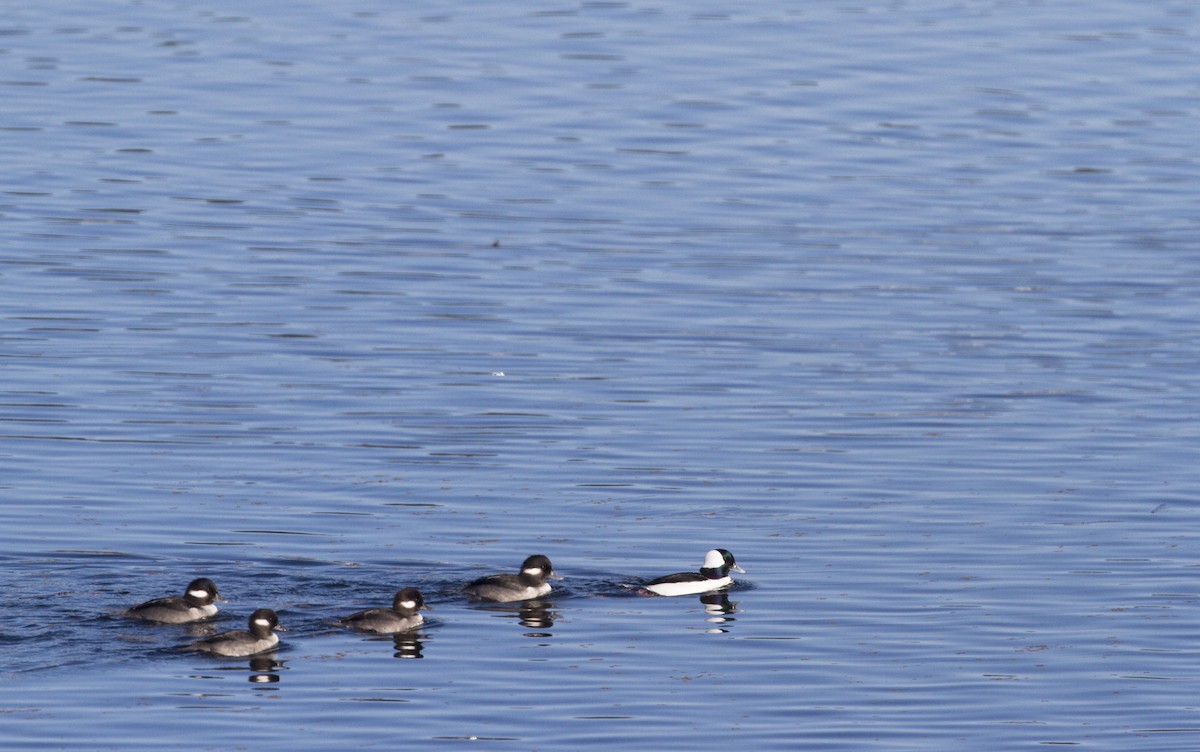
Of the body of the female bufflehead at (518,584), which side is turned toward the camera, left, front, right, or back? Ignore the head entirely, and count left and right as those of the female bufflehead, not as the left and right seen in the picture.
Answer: right

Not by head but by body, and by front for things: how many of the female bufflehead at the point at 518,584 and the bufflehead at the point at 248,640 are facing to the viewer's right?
2

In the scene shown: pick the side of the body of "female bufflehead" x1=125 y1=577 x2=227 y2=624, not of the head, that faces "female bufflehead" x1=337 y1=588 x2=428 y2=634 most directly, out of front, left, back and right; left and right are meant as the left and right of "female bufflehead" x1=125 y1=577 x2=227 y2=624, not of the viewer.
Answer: front

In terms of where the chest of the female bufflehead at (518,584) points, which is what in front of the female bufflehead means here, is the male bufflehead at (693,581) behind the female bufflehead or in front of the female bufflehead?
in front

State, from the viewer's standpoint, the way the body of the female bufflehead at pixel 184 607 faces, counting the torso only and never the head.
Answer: to the viewer's right

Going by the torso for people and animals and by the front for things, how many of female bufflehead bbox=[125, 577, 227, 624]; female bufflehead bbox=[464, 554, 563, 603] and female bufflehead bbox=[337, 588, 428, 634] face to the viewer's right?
3

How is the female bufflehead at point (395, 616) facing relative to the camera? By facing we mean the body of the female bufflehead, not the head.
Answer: to the viewer's right

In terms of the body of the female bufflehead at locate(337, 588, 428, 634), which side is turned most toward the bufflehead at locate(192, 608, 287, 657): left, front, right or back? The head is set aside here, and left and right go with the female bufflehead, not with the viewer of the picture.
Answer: back

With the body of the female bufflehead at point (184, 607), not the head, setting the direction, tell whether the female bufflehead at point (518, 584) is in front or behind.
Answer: in front

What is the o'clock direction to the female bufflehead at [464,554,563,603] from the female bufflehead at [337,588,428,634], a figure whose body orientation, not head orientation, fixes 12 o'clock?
the female bufflehead at [464,554,563,603] is roughly at 11 o'clock from the female bufflehead at [337,588,428,634].

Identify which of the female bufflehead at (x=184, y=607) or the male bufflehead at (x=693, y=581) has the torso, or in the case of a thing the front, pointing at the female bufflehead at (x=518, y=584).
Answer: the female bufflehead at (x=184, y=607)

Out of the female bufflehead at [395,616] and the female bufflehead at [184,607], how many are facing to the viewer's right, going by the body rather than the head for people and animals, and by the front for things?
2
